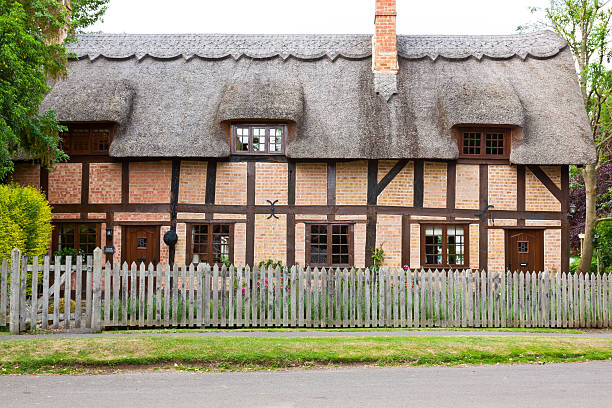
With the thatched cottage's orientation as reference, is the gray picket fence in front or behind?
in front

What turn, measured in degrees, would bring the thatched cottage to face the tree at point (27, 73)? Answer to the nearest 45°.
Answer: approximately 45° to its right

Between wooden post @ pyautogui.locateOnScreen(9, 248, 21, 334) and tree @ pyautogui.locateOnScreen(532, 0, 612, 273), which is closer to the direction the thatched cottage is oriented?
the wooden post

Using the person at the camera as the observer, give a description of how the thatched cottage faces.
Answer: facing the viewer

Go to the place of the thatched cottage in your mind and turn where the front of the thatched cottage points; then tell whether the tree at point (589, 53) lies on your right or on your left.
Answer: on your left

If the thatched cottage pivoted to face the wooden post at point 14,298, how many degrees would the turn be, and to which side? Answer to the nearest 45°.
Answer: approximately 45° to its right

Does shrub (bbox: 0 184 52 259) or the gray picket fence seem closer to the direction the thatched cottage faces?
the gray picket fence
